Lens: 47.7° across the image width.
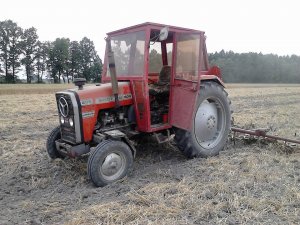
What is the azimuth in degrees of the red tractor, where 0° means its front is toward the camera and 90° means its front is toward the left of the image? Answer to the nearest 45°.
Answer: approximately 45°
